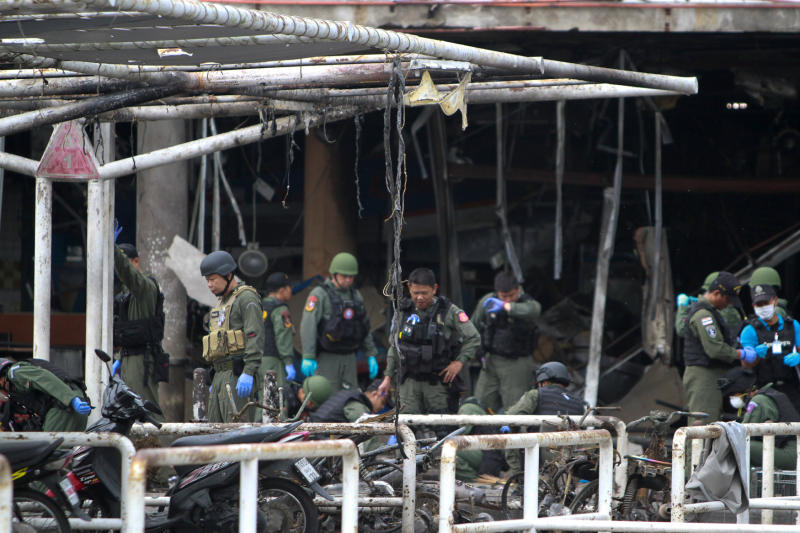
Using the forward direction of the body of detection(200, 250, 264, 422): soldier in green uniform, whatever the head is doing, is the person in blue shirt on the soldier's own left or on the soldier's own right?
on the soldier's own left

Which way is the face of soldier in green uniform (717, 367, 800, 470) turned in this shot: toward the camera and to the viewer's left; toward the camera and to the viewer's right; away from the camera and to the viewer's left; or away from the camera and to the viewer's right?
toward the camera and to the viewer's left

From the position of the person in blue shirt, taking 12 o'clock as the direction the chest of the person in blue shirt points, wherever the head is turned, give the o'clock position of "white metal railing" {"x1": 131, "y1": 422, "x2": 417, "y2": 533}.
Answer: The white metal railing is roughly at 1 o'clock from the person in blue shirt.

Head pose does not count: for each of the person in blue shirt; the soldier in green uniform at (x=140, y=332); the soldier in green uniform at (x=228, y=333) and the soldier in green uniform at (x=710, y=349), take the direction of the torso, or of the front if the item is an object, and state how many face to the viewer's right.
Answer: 1

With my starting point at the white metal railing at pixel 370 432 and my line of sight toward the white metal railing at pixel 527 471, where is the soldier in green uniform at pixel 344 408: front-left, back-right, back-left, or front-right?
back-left

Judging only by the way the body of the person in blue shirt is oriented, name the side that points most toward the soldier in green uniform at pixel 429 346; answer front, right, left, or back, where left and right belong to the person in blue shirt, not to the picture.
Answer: right

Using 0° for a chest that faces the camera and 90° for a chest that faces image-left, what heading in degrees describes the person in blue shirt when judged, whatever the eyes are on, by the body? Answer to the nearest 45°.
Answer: approximately 0°

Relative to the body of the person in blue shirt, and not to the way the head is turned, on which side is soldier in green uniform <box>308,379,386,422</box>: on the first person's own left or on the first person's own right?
on the first person's own right
